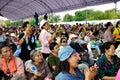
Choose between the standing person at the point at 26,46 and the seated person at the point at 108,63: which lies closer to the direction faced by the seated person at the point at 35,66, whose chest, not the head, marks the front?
the seated person

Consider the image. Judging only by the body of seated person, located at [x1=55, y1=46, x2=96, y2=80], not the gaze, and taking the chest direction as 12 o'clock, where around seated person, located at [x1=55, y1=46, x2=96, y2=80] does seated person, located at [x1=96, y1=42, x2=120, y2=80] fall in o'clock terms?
seated person, located at [x1=96, y1=42, x2=120, y2=80] is roughly at 10 o'clock from seated person, located at [x1=55, y1=46, x2=96, y2=80].
